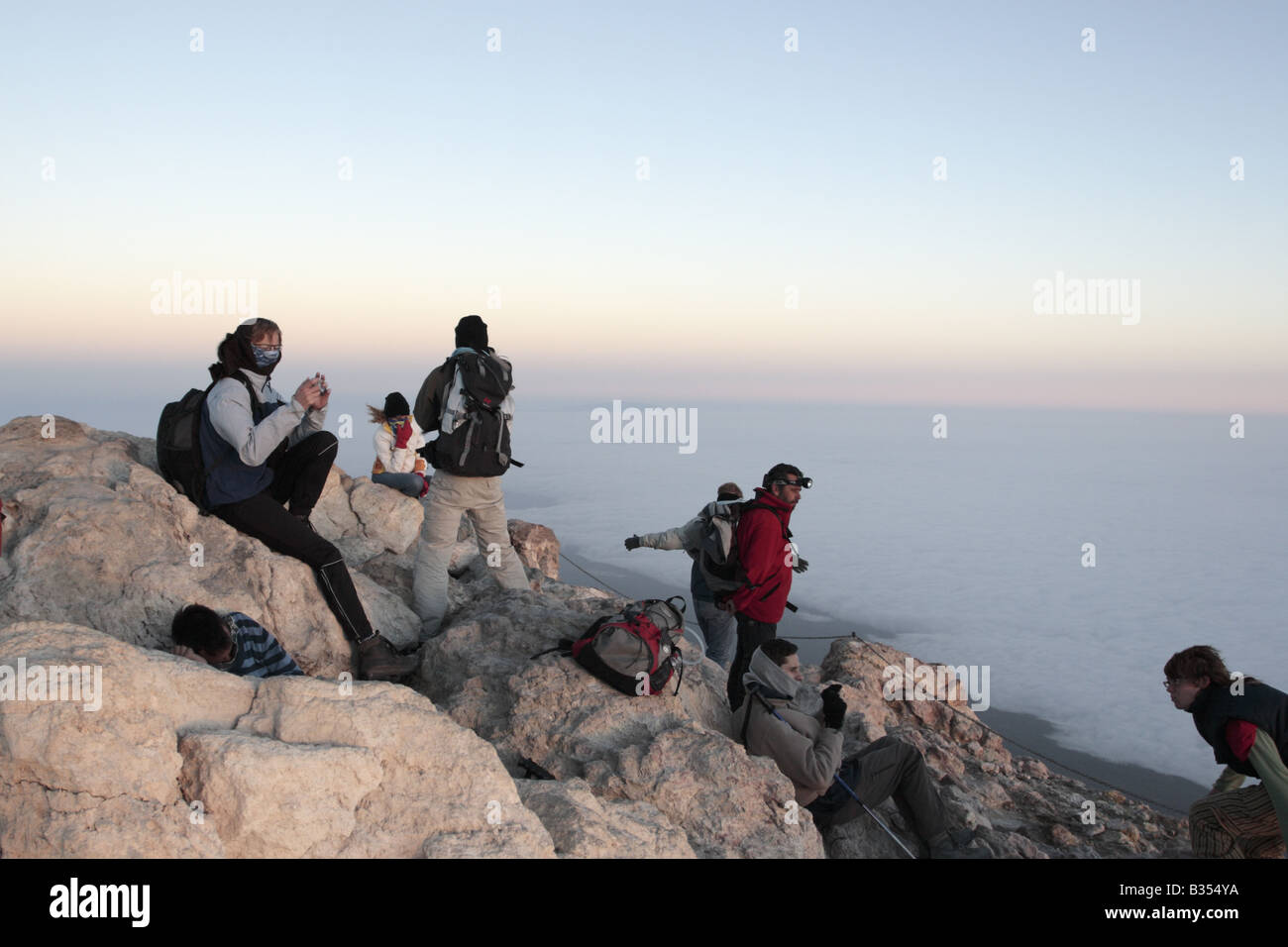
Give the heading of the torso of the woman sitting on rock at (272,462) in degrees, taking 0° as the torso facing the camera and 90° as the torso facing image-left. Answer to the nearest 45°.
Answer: approximately 270°

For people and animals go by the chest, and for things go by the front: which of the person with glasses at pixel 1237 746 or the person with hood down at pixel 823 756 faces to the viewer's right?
the person with hood down

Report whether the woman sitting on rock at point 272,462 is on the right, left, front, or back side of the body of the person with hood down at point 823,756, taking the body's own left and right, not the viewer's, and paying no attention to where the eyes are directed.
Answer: back

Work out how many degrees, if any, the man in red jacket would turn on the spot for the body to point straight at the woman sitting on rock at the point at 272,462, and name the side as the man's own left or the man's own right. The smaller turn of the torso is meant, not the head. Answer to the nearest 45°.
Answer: approximately 135° to the man's own right

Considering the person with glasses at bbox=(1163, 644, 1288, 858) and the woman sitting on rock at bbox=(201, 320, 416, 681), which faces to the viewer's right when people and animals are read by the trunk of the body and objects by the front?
the woman sitting on rock

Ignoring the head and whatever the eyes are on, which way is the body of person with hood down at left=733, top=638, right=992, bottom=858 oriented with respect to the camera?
to the viewer's right

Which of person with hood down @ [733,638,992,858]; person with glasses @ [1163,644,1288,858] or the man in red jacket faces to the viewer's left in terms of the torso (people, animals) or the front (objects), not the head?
the person with glasses

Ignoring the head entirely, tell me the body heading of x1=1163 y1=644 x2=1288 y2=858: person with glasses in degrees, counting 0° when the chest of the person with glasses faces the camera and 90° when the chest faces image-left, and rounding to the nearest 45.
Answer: approximately 90°

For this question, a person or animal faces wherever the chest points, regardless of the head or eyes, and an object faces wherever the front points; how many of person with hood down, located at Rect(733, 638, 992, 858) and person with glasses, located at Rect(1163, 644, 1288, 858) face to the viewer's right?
1

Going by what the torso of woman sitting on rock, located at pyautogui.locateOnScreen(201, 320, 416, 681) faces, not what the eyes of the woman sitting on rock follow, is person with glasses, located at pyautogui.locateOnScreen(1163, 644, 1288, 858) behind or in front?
in front
